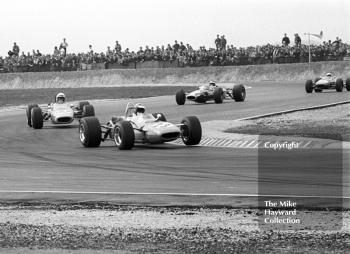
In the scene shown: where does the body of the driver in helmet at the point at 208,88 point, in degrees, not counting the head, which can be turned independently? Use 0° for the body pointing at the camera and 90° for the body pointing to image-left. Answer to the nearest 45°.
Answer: approximately 45°

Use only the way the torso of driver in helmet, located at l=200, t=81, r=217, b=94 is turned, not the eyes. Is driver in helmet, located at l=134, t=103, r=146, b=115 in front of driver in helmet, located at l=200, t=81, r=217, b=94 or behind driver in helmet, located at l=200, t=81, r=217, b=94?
in front

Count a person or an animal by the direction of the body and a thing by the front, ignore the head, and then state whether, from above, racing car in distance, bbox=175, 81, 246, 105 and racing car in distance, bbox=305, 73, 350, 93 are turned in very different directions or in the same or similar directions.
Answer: same or similar directions

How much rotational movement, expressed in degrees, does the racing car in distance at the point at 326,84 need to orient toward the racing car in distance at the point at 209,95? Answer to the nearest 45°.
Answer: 0° — it already faces it

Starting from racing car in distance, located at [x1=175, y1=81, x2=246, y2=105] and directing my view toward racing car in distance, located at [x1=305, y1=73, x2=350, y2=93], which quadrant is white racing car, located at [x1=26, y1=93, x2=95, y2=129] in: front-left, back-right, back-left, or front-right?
back-right

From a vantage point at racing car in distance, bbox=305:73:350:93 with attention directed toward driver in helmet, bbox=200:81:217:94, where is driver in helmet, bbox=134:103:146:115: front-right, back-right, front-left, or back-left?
front-left

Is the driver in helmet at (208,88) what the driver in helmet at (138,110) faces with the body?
no

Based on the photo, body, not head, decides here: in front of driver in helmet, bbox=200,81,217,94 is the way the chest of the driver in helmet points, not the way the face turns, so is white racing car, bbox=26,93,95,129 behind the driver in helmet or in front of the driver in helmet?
in front

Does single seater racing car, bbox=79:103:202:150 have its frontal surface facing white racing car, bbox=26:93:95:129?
no

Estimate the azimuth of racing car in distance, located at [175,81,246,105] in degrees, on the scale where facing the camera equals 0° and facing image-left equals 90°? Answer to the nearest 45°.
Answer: approximately 45°

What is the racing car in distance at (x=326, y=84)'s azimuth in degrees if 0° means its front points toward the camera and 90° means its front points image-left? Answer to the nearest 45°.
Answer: approximately 45°

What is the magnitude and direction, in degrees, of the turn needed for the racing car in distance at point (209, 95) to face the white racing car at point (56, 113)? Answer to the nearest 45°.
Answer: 0° — it already faces it

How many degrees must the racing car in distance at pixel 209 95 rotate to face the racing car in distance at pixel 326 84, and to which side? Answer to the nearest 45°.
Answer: approximately 180°

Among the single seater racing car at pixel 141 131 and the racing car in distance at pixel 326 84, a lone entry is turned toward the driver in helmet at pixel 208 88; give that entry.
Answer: the racing car in distance

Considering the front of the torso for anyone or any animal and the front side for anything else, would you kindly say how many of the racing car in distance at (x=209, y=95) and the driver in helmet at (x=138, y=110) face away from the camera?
0

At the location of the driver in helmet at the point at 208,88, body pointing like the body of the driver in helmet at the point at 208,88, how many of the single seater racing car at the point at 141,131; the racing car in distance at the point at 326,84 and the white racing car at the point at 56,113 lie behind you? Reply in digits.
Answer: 1

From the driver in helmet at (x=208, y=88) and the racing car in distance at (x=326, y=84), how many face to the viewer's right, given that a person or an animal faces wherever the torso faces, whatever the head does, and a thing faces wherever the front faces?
0
